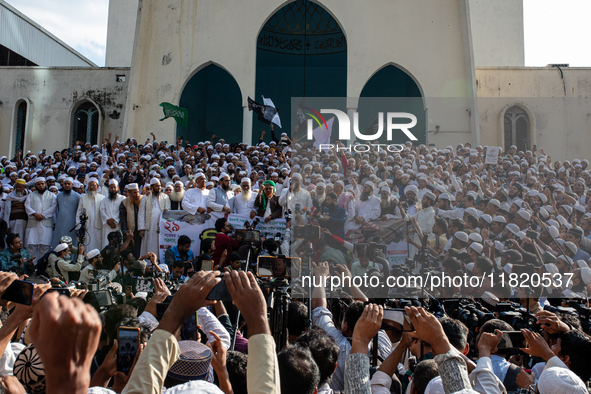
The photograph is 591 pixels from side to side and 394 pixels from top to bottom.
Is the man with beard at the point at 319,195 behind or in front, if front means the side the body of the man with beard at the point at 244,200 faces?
behind

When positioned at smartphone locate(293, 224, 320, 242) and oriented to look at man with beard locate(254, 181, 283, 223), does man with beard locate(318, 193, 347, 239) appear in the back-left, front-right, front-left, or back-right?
front-right

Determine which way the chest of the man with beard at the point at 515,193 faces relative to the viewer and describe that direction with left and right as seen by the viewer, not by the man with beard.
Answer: facing the viewer and to the left of the viewer

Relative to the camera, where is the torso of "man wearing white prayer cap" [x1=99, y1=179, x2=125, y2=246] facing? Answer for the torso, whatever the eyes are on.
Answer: toward the camera

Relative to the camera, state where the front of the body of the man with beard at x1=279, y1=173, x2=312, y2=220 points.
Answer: toward the camera

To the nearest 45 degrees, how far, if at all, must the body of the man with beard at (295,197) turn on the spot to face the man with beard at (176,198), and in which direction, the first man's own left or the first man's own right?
approximately 135° to the first man's own right

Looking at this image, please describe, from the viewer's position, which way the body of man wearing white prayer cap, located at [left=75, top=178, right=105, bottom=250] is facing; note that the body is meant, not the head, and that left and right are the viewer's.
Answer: facing the viewer

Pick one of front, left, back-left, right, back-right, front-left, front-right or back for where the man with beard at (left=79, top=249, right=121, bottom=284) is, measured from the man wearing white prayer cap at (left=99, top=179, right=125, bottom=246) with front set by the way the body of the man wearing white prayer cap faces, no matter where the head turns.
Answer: front

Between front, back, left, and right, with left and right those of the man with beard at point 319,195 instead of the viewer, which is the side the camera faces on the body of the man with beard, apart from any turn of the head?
front

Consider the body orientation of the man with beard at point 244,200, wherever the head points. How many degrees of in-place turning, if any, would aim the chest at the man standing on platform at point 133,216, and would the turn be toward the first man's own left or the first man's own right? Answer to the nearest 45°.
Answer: approximately 90° to the first man's own right
